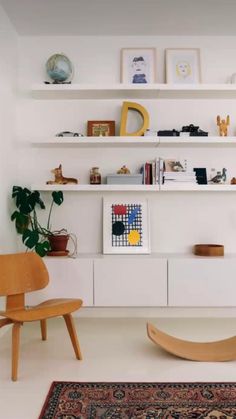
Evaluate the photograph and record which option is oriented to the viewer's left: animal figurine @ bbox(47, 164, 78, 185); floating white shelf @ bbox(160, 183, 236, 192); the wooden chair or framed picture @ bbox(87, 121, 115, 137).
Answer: the animal figurine

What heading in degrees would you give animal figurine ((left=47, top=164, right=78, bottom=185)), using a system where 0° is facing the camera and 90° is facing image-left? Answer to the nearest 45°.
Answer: approximately 90°

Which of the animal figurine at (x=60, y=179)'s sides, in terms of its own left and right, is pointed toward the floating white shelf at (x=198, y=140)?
back

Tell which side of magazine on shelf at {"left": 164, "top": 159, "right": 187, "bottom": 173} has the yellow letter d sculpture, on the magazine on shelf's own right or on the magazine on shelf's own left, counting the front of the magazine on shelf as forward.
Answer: on the magazine on shelf's own right
